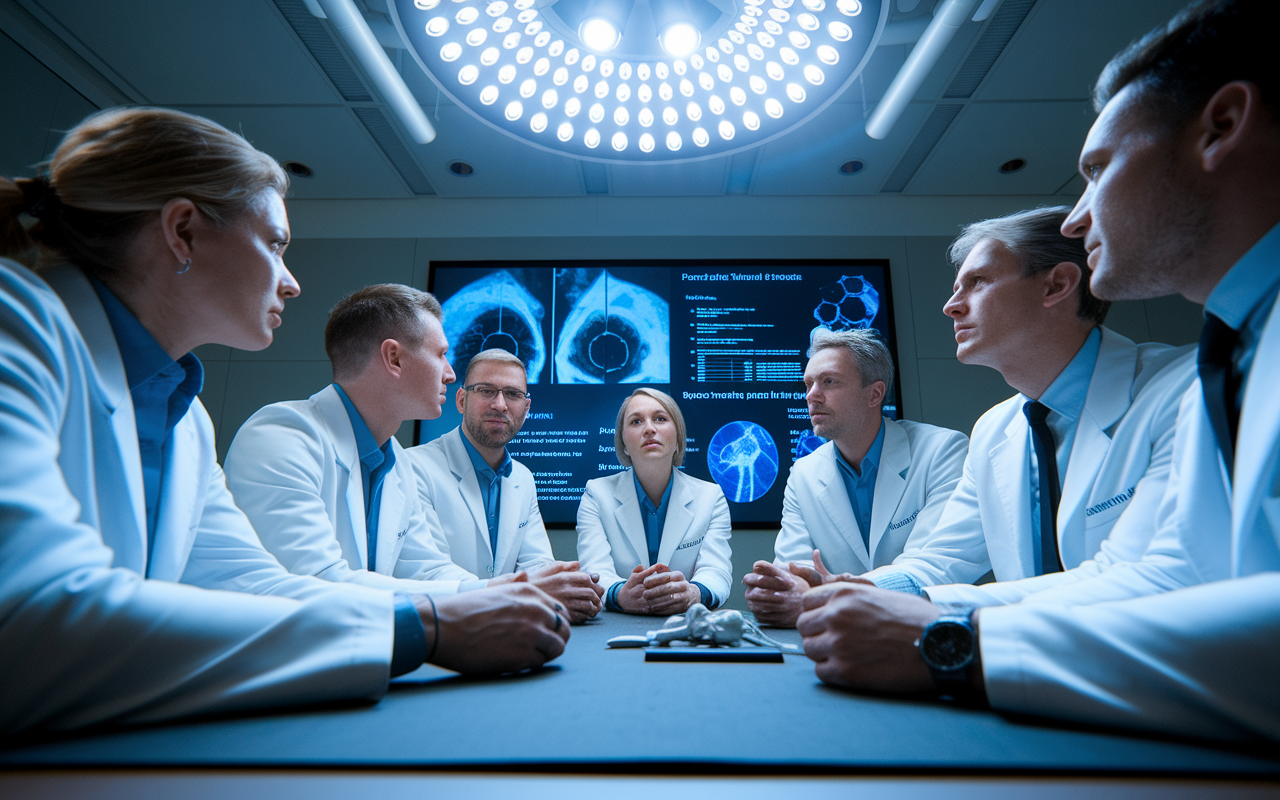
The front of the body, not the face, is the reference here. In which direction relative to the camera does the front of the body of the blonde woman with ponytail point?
to the viewer's right

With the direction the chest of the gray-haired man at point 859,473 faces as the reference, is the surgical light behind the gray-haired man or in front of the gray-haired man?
in front

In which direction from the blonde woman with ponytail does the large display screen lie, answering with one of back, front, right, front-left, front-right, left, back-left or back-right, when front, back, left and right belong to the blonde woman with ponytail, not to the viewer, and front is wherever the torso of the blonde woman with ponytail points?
front-left

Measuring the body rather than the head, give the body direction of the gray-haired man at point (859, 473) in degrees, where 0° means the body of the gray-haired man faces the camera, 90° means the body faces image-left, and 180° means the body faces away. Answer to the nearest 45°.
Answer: approximately 45°

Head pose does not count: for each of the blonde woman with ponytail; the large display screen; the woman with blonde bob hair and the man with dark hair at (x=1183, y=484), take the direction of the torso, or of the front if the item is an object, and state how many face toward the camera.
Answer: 2

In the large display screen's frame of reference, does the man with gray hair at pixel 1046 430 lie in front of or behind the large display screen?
in front

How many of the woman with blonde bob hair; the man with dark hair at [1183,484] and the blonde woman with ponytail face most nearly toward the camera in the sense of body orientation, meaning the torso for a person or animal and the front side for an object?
1

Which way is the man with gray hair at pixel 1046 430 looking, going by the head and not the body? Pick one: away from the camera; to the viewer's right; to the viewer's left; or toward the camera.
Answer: to the viewer's left

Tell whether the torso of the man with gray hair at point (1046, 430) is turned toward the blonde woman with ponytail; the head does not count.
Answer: yes

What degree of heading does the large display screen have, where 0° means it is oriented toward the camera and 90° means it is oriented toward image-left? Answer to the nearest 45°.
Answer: approximately 0°

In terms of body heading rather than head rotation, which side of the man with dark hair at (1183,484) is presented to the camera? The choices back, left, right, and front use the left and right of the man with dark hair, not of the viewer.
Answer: left

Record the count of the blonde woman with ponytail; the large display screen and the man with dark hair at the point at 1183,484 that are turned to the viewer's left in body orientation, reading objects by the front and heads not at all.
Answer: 1
